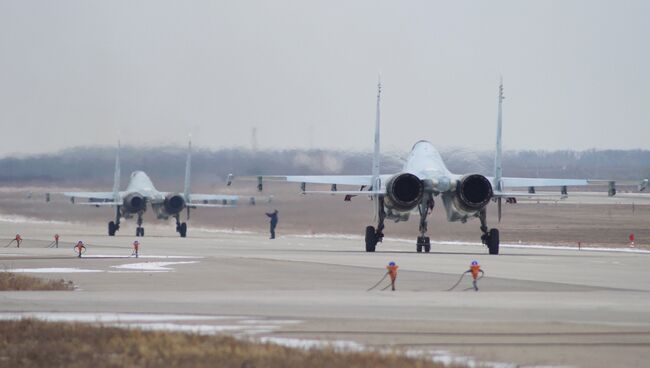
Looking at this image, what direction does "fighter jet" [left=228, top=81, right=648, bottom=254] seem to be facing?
away from the camera
